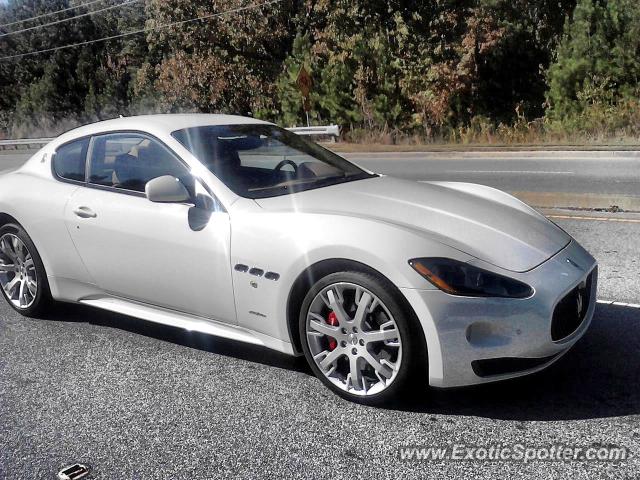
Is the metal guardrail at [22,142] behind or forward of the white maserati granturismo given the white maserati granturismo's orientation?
behind

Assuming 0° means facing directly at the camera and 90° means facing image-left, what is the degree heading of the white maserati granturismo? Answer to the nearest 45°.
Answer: approximately 315°

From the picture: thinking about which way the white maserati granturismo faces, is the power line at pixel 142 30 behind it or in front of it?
behind
